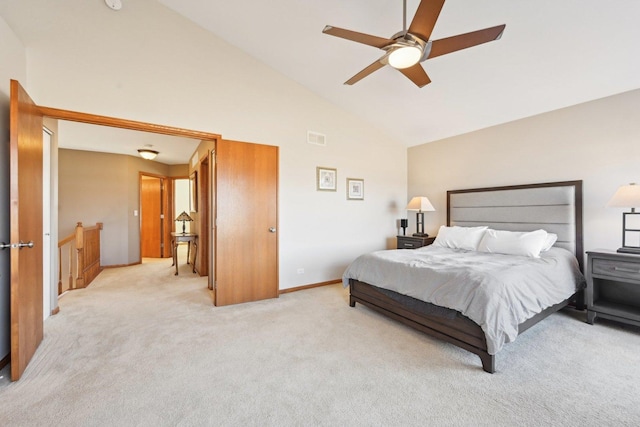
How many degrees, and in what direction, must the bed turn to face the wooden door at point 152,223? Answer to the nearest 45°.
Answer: approximately 45° to its right

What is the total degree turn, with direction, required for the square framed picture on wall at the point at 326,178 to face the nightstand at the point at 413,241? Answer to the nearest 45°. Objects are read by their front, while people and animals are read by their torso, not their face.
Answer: approximately 45° to its left

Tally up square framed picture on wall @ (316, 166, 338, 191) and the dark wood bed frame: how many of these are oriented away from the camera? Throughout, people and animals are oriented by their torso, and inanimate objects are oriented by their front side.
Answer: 0

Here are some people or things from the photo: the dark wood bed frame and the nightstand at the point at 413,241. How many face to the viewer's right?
0

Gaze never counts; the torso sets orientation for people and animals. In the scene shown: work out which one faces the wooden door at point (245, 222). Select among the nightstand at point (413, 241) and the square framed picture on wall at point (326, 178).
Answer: the nightstand

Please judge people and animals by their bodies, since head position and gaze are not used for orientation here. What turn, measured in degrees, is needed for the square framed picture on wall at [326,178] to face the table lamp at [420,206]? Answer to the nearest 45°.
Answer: approximately 45° to its left

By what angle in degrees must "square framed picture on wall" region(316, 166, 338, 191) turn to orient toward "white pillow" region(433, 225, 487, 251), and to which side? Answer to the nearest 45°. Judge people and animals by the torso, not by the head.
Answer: approximately 45° to its left

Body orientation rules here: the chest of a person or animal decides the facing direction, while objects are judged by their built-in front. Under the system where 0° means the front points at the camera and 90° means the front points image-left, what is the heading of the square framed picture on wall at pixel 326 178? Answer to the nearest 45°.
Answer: approximately 315°

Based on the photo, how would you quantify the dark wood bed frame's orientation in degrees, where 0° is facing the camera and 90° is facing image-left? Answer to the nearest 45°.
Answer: approximately 45°

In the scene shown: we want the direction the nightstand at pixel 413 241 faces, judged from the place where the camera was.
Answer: facing the viewer and to the left of the viewer

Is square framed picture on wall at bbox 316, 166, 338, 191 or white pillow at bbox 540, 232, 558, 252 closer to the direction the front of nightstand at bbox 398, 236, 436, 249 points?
the square framed picture on wall
